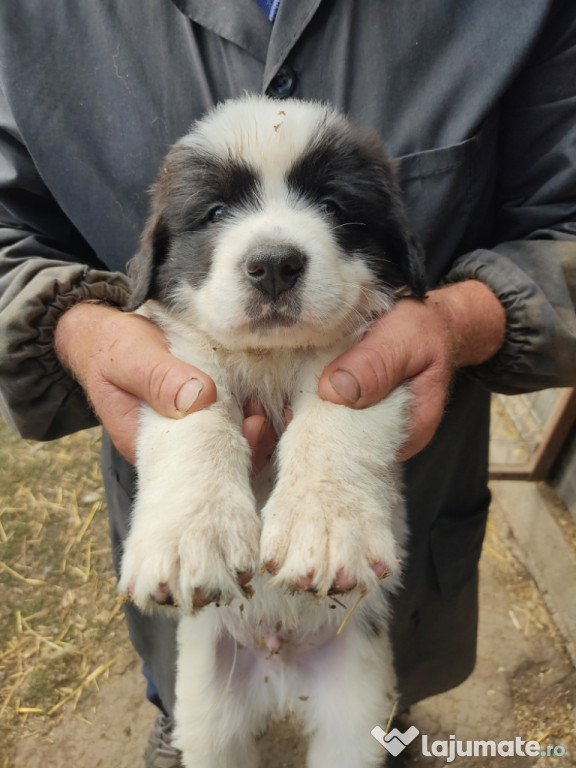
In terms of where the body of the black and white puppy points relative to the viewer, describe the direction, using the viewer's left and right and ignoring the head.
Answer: facing the viewer
